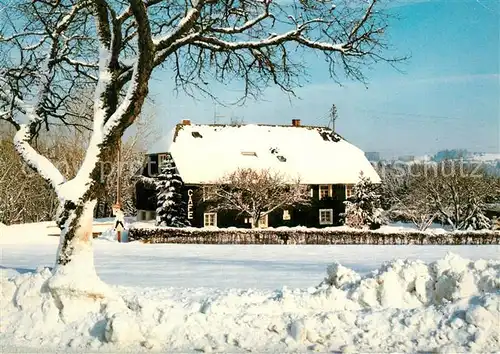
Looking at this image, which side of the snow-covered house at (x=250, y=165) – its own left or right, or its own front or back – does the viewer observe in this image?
front

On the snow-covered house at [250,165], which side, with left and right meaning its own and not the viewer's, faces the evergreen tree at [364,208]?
left

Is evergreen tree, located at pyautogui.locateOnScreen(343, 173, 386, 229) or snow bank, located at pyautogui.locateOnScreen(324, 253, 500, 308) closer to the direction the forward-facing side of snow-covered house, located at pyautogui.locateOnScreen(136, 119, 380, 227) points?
the snow bank

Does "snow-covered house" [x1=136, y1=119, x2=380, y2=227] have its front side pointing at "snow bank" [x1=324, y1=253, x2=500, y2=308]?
yes
